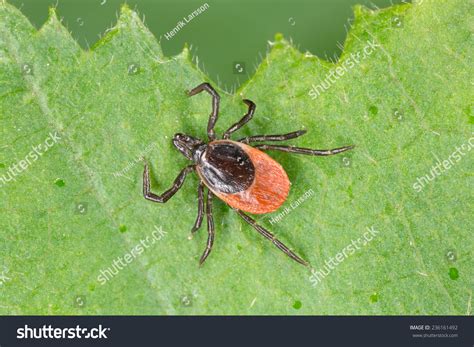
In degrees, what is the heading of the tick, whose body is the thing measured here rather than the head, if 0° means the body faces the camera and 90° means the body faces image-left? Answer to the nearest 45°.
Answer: approximately 135°
